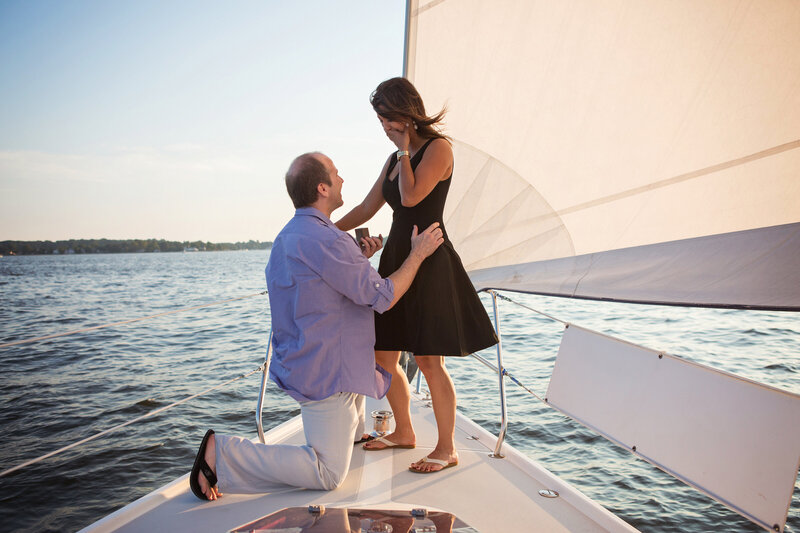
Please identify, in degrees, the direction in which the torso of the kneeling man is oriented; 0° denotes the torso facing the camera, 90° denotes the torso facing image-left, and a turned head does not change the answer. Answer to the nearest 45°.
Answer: approximately 225°

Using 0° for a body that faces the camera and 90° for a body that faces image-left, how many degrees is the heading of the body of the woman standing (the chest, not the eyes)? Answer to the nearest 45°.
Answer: approximately 45°

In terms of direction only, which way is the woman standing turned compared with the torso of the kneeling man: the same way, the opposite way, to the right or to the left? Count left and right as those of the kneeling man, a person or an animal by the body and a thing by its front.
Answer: the opposite way

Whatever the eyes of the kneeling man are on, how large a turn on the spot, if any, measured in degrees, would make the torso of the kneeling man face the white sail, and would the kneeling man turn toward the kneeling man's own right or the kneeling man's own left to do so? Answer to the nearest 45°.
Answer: approximately 45° to the kneeling man's own right
